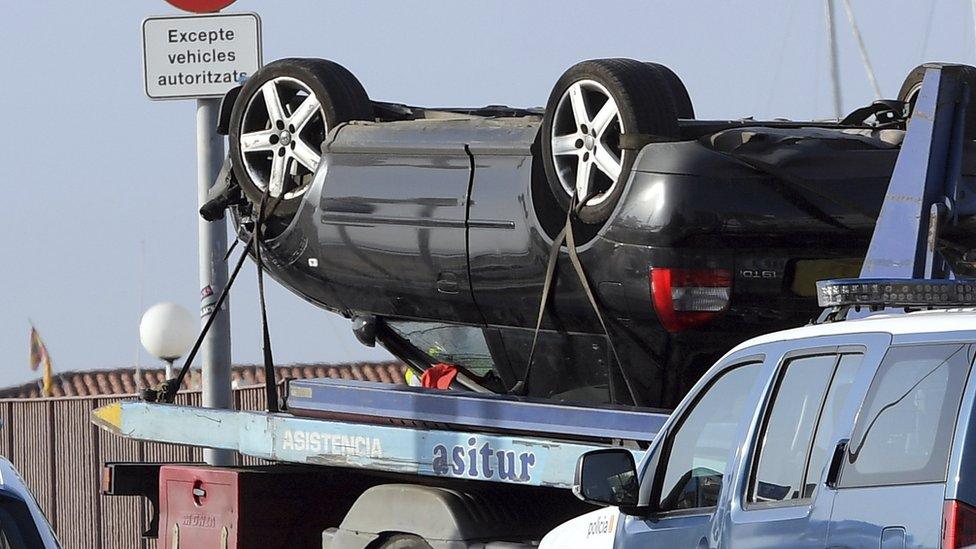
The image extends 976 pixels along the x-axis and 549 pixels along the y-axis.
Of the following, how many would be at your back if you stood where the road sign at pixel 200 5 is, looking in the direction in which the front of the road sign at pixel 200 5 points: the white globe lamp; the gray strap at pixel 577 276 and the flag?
2

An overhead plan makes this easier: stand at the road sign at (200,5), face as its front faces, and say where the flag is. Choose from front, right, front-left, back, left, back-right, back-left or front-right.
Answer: back

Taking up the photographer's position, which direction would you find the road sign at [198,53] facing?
facing the viewer

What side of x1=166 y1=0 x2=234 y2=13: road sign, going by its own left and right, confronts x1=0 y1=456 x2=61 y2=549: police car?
front

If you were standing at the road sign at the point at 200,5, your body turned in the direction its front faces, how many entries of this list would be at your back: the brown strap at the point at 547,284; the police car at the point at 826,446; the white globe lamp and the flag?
2

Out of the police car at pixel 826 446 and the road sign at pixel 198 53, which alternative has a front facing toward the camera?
the road sign

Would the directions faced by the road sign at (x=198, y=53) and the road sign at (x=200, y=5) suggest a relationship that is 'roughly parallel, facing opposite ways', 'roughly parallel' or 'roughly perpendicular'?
roughly parallel

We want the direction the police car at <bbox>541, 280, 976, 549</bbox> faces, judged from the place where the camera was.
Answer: facing away from the viewer and to the left of the viewer

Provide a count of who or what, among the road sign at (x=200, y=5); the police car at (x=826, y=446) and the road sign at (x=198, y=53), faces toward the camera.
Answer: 2

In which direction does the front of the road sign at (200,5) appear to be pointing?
toward the camera

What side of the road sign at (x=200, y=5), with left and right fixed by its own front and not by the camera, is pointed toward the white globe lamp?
back

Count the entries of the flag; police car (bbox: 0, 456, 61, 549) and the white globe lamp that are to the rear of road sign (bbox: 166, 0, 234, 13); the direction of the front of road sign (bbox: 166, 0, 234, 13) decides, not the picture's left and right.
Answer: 2
